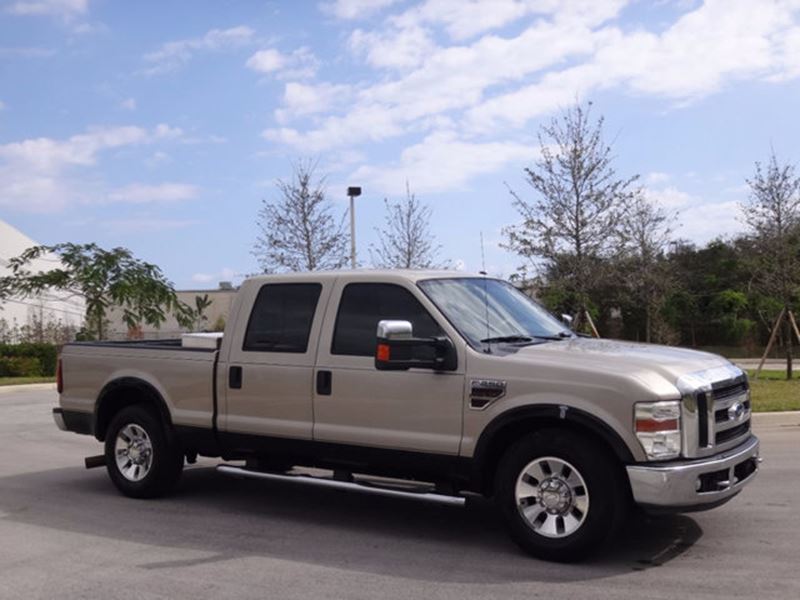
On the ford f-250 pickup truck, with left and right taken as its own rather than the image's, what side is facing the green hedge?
back

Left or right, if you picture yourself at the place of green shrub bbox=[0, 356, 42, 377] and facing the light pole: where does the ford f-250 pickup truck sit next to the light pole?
right

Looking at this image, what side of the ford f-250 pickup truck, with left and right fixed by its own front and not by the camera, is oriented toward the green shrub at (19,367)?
back

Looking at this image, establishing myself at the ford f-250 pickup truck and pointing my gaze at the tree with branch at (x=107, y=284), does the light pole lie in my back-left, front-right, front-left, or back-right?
front-right

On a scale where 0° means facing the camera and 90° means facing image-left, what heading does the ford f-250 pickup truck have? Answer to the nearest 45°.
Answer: approximately 315°

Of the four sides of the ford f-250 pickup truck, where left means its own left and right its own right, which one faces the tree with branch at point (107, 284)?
back

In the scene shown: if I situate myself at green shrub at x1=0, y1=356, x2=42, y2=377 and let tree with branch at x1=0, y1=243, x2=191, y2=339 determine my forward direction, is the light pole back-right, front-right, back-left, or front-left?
front-right

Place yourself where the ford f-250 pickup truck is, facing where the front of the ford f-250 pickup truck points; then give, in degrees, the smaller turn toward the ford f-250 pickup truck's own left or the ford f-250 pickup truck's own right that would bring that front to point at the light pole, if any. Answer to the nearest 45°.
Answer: approximately 135° to the ford f-250 pickup truck's own left
